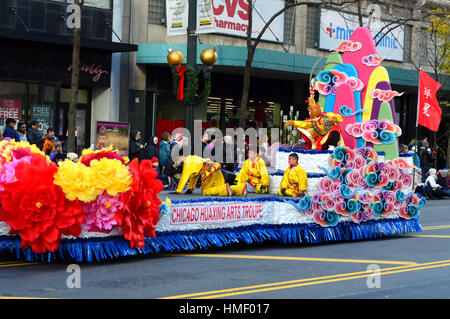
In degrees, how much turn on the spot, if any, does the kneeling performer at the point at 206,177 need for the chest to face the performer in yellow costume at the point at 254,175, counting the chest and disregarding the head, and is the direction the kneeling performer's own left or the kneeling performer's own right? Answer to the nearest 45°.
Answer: approximately 135° to the kneeling performer's own right

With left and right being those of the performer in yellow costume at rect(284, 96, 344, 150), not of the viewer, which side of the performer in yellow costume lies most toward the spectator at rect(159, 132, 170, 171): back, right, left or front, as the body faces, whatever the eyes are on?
right

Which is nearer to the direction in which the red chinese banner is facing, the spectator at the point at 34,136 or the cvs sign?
the spectator

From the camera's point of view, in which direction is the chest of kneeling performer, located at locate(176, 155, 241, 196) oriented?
to the viewer's left

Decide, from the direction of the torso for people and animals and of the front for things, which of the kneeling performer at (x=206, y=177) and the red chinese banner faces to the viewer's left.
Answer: the kneeling performer

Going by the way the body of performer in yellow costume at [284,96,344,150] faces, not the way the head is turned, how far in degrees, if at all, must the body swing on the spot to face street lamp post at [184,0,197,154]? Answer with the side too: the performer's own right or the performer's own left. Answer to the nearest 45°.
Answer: approximately 45° to the performer's own right

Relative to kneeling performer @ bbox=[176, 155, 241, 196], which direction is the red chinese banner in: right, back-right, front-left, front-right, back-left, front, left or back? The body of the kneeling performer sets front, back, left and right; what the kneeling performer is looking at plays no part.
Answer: back-right

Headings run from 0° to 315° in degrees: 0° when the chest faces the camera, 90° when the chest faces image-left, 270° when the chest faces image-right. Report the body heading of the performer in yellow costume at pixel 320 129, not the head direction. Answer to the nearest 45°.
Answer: approximately 45°
